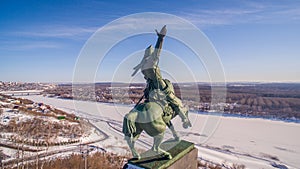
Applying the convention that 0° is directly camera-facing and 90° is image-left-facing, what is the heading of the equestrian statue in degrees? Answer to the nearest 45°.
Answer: approximately 225°
